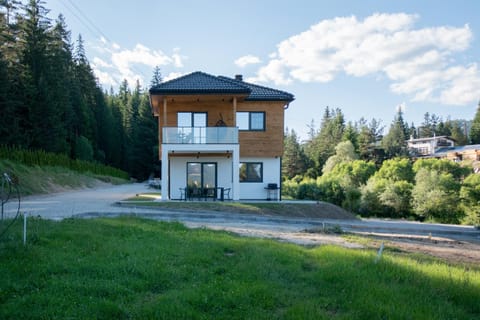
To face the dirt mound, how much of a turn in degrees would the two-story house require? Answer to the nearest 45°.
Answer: approximately 45° to its left

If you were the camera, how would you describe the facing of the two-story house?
facing the viewer
